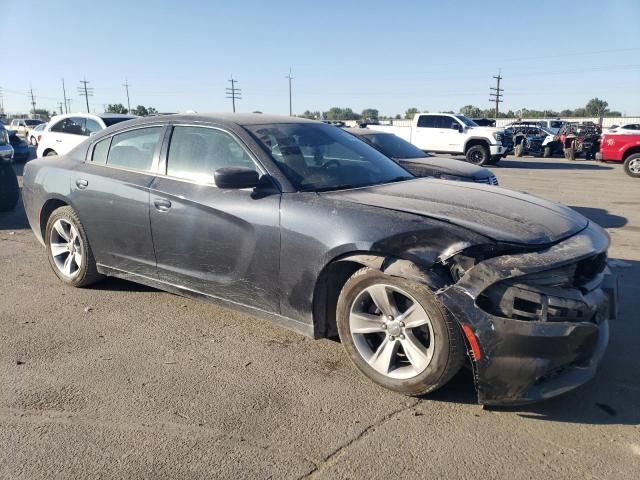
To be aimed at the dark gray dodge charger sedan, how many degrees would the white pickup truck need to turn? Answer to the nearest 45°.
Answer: approximately 45° to its right

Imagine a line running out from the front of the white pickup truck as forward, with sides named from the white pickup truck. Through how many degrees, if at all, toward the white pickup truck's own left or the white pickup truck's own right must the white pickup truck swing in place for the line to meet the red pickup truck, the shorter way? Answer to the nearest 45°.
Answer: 0° — it already faces it

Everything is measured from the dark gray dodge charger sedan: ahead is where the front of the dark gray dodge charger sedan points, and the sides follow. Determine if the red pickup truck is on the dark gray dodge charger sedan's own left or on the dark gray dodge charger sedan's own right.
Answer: on the dark gray dodge charger sedan's own left

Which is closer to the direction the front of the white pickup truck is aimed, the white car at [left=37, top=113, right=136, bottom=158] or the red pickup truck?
the red pickup truck

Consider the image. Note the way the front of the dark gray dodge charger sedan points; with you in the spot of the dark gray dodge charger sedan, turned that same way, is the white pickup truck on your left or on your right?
on your left

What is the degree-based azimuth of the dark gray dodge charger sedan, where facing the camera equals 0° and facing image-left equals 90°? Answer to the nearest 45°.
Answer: approximately 315°

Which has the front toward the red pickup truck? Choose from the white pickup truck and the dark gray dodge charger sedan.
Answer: the white pickup truck
